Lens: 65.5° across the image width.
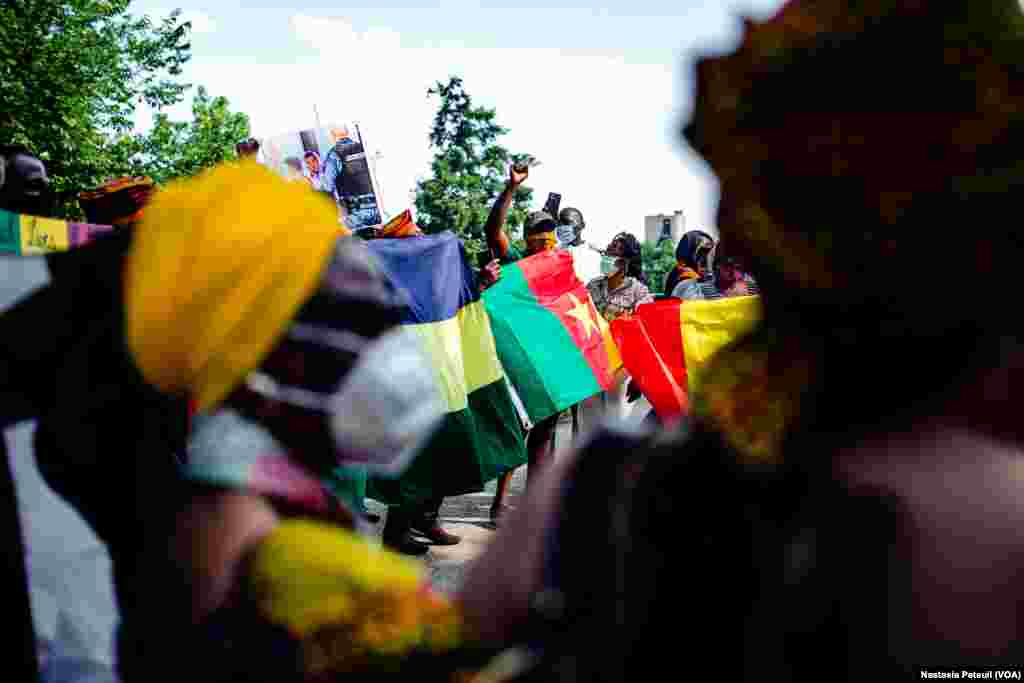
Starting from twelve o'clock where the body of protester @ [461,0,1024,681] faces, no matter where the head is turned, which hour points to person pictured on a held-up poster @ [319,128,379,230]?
person pictured on a held-up poster @ [319,128,379,230] is roughly at 11 o'clock from protester @ [461,0,1024,681].

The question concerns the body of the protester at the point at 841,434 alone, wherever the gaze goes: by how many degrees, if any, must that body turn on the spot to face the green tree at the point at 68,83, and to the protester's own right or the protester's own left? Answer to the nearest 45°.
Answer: approximately 45° to the protester's own left

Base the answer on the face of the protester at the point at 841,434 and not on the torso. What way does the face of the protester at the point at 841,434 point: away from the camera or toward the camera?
away from the camera

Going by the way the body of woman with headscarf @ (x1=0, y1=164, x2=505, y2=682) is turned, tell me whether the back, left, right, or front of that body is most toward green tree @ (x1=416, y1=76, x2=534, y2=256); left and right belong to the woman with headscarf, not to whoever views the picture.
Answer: left

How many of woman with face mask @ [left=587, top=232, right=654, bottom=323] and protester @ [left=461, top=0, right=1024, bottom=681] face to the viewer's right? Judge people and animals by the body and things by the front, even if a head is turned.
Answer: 0

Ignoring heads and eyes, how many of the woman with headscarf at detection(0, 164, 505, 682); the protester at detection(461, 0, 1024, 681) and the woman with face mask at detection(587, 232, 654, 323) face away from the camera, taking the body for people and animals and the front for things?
1

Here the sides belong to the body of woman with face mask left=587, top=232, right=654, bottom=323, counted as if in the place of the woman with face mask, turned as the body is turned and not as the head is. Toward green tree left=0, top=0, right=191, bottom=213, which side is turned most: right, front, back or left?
right

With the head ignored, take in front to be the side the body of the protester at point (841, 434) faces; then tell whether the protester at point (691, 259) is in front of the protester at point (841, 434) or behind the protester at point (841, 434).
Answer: in front

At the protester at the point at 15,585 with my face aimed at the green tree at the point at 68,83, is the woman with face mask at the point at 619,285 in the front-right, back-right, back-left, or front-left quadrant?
front-right

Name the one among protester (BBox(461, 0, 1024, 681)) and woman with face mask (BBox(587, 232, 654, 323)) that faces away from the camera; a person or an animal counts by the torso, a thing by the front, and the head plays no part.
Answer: the protester

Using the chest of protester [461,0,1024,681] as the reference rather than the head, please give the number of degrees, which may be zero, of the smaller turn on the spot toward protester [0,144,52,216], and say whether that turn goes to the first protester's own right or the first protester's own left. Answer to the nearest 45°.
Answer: approximately 45° to the first protester's own left

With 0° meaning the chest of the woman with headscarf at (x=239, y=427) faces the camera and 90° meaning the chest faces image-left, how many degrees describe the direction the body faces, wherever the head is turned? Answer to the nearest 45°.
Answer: approximately 270°

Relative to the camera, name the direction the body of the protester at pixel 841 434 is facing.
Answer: away from the camera

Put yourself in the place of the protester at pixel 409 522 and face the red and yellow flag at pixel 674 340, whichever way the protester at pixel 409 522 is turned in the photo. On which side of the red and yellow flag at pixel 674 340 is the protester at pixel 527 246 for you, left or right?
left

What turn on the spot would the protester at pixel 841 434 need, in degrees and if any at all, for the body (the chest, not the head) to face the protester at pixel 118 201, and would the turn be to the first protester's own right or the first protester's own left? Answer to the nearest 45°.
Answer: approximately 45° to the first protester's own left

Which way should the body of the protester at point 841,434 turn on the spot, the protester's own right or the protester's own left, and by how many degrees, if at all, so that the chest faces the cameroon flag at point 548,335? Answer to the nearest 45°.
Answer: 0° — they already face it

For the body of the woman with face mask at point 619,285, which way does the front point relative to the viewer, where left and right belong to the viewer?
facing the viewer and to the left of the viewer

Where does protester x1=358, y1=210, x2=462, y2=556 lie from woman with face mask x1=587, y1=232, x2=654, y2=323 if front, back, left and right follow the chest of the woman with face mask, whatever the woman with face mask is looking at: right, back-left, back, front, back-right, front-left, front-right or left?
front

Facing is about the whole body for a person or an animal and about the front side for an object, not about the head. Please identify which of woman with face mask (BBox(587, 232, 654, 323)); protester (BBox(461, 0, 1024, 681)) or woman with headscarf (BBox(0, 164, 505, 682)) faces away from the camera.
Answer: the protester
